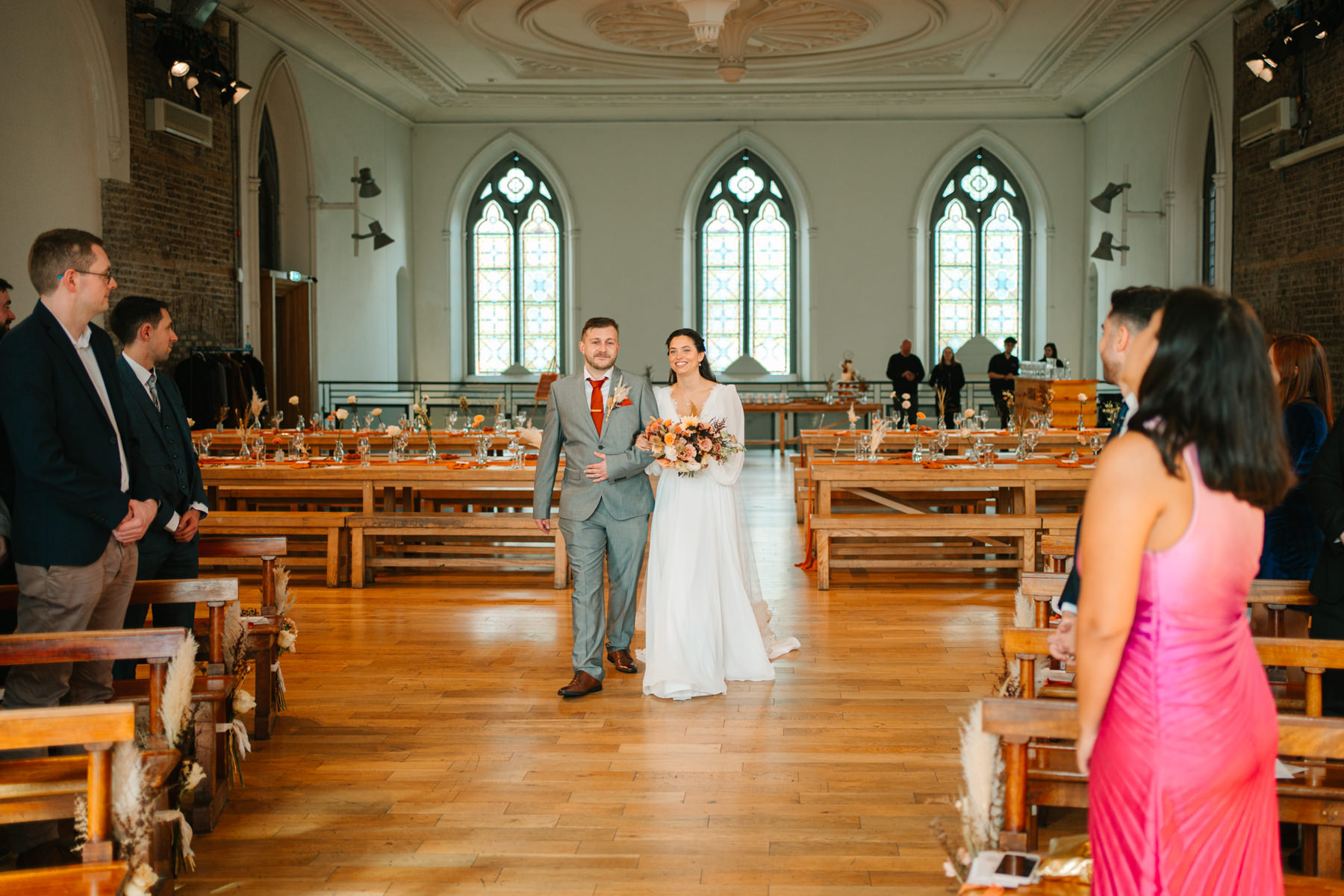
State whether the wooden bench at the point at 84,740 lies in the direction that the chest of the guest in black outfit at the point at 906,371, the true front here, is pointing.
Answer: yes

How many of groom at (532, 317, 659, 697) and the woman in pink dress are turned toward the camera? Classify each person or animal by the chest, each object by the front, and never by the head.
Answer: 1

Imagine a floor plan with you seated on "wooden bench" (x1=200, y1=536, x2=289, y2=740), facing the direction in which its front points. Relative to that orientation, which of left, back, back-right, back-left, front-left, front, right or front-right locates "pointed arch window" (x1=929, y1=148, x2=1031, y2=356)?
back-left

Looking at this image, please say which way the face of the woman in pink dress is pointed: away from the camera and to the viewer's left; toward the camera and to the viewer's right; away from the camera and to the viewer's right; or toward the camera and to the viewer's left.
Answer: away from the camera and to the viewer's left

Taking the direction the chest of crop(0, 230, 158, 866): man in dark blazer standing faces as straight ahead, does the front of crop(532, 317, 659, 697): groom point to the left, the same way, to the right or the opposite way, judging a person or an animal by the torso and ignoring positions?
to the right

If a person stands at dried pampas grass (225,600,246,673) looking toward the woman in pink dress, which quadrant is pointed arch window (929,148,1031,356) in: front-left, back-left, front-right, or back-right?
back-left

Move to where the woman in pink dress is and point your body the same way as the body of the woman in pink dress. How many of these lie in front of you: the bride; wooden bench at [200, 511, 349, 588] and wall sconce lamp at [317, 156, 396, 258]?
3

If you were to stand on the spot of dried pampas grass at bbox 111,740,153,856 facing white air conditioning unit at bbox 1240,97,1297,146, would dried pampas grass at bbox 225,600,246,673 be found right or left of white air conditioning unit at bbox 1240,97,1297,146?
left

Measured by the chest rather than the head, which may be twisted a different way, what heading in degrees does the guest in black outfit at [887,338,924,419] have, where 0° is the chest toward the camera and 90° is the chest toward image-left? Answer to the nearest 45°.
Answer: approximately 0°

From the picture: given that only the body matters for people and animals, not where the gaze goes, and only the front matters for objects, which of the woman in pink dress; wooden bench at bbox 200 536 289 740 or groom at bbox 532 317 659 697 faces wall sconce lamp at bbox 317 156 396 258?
the woman in pink dress

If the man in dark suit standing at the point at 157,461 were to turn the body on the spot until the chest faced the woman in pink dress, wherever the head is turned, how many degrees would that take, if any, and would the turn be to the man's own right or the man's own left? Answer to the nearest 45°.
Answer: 0° — they already face them

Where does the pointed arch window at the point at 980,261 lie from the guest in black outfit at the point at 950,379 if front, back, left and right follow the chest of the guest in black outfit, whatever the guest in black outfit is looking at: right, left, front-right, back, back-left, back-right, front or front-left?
back
